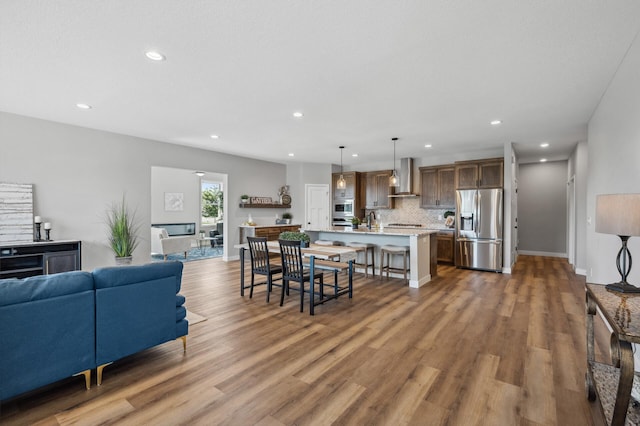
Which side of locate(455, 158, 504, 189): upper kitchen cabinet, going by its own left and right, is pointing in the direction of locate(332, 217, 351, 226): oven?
right

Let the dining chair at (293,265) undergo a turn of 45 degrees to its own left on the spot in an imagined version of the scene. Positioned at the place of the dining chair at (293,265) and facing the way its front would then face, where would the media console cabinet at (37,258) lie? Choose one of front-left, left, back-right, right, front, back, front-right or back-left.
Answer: left

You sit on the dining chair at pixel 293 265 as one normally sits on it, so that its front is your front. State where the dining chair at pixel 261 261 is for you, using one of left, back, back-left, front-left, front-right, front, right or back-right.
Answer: left

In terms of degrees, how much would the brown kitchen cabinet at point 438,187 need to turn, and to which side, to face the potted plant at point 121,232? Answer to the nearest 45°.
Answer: approximately 45° to its right

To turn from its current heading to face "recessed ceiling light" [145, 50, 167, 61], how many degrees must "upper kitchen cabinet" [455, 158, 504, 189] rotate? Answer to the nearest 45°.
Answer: approximately 45° to its right

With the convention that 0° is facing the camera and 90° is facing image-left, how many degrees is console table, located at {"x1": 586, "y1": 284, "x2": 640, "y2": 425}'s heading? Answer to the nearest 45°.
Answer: approximately 90°

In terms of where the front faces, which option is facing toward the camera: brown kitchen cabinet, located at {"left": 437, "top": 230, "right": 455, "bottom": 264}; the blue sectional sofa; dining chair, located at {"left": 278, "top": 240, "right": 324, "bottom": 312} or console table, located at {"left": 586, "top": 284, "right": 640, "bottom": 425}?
the brown kitchen cabinet

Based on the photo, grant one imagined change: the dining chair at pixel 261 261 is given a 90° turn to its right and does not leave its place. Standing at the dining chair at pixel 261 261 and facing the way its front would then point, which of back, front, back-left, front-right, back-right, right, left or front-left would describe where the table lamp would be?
front

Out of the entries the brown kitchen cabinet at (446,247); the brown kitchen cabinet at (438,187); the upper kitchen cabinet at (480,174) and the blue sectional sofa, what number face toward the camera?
3

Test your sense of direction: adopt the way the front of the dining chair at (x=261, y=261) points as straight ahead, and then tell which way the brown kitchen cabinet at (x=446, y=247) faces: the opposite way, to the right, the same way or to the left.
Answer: the opposite way

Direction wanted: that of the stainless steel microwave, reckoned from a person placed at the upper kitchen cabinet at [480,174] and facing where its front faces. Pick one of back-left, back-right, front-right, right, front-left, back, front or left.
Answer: right

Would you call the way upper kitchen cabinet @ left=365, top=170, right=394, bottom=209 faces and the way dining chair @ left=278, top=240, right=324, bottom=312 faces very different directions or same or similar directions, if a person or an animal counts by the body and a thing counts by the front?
very different directions

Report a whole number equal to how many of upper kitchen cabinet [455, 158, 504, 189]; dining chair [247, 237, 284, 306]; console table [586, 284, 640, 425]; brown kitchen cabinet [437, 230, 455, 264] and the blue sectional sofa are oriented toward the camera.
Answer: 2
